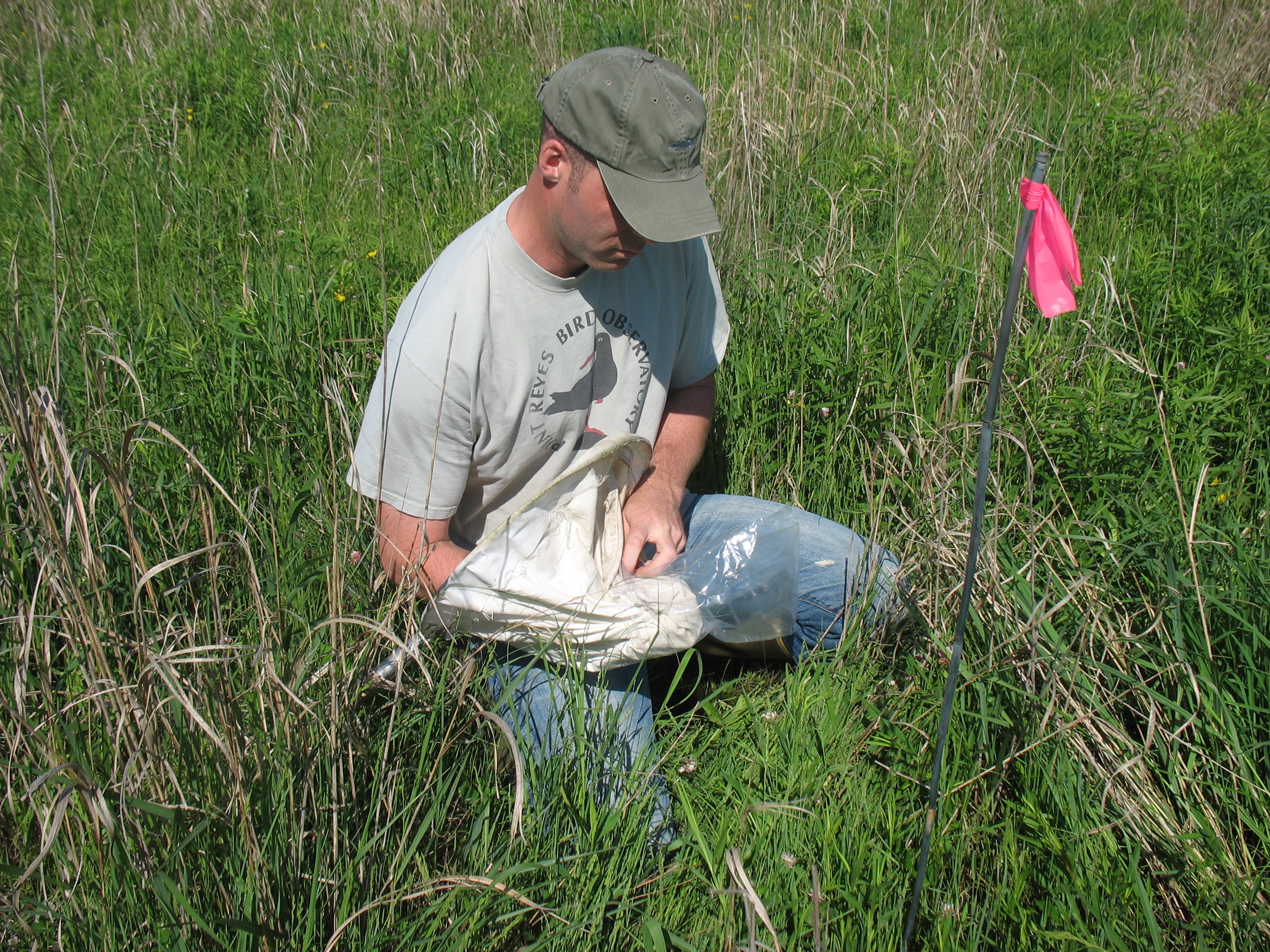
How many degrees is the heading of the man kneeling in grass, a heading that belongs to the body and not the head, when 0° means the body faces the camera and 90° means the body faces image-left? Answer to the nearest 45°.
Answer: approximately 315°

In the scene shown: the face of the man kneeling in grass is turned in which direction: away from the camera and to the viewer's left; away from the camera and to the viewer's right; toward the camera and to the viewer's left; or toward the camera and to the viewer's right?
toward the camera and to the viewer's right

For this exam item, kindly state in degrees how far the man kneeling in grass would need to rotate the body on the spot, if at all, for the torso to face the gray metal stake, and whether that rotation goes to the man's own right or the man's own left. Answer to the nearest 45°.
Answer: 0° — they already face it
